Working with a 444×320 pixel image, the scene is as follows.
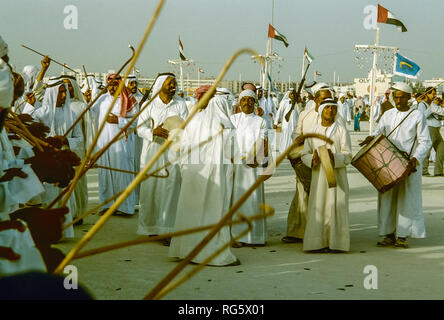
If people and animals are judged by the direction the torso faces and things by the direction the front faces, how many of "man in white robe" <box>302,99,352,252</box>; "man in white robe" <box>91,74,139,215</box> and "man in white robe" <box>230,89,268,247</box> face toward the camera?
3

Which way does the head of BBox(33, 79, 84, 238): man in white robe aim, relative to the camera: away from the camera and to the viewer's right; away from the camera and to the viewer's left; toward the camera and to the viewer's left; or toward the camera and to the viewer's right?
toward the camera and to the viewer's right

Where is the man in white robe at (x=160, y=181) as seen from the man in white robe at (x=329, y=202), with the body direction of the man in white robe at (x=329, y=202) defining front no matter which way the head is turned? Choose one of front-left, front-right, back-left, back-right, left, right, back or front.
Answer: right

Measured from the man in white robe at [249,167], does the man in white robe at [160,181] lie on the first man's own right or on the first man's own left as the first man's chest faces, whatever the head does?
on the first man's own right

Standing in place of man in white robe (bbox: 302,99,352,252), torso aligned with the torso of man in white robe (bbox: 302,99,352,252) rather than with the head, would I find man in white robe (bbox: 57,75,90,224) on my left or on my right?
on my right

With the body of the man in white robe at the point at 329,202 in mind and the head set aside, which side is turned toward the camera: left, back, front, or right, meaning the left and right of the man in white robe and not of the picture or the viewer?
front

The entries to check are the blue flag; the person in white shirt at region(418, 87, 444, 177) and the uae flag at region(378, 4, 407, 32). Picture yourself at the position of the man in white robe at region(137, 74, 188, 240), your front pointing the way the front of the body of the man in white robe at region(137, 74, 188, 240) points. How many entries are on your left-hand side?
3

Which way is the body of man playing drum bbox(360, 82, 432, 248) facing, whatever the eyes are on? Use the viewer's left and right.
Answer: facing the viewer and to the left of the viewer

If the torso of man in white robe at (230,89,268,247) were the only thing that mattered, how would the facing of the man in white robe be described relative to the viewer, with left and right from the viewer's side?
facing the viewer

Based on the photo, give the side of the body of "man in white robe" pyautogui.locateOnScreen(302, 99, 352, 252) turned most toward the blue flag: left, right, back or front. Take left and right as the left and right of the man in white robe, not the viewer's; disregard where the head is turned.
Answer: back

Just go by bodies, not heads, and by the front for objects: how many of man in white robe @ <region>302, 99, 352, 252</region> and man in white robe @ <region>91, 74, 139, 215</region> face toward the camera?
2

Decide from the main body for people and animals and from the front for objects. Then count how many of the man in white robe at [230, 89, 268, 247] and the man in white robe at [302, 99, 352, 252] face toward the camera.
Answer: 2

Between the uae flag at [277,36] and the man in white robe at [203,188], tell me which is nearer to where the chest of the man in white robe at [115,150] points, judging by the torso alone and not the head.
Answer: the man in white robe

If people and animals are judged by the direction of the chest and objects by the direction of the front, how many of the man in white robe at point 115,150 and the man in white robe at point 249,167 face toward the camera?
2
